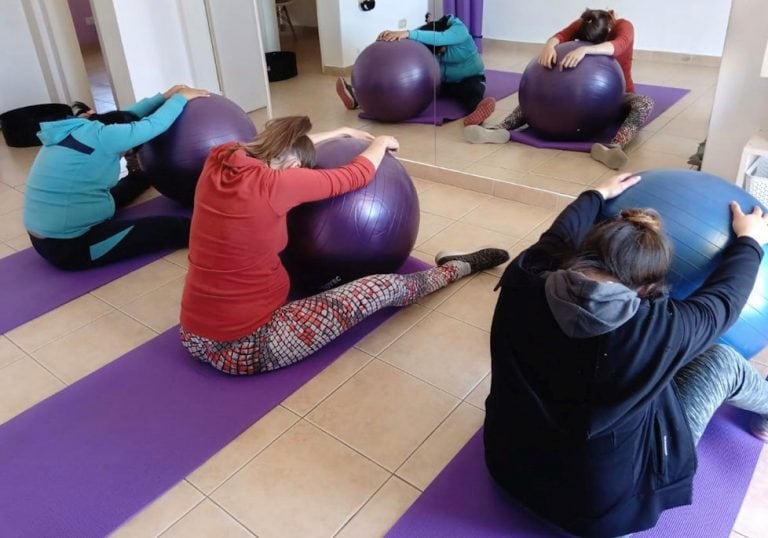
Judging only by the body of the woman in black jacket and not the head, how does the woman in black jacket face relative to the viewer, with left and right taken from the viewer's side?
facing away from the viewer and to the right of the viewer

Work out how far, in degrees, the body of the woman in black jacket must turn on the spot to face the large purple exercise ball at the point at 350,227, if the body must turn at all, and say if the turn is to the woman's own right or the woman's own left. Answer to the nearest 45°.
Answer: approximately 90° to the woman's own left

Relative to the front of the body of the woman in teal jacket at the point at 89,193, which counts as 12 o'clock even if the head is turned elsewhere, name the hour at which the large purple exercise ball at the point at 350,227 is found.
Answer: The large purple exercise ball is roughly at 3 o'clock from the woman in teal jacket.

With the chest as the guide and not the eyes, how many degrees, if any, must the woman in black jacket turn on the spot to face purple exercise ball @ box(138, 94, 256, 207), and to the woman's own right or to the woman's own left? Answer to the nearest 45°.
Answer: approximately 90° to the woman's own left

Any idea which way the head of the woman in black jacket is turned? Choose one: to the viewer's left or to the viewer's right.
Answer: to the viewer's right

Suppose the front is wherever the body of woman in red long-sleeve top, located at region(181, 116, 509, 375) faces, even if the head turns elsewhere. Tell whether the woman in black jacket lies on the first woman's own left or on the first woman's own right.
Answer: on the first woman's own right

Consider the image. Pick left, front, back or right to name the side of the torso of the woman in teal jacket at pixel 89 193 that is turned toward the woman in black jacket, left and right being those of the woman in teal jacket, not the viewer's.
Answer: right

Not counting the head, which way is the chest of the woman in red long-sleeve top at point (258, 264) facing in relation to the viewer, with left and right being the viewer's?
facing away from the viewer and to the right of the viewer

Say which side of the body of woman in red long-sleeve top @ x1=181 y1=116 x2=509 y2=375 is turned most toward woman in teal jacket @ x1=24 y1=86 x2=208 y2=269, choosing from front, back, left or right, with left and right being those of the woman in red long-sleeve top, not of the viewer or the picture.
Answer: left

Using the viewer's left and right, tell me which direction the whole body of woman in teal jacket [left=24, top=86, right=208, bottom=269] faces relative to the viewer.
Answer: facing away from the viewer and to the right of the viewer

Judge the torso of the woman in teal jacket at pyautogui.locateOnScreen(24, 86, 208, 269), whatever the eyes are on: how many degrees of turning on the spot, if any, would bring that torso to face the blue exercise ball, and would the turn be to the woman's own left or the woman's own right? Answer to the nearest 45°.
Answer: approximately 90° to the woman's own right

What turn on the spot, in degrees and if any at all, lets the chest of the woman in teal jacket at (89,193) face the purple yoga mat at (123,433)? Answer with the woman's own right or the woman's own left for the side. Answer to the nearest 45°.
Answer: approximately 135° to the woman's own right
